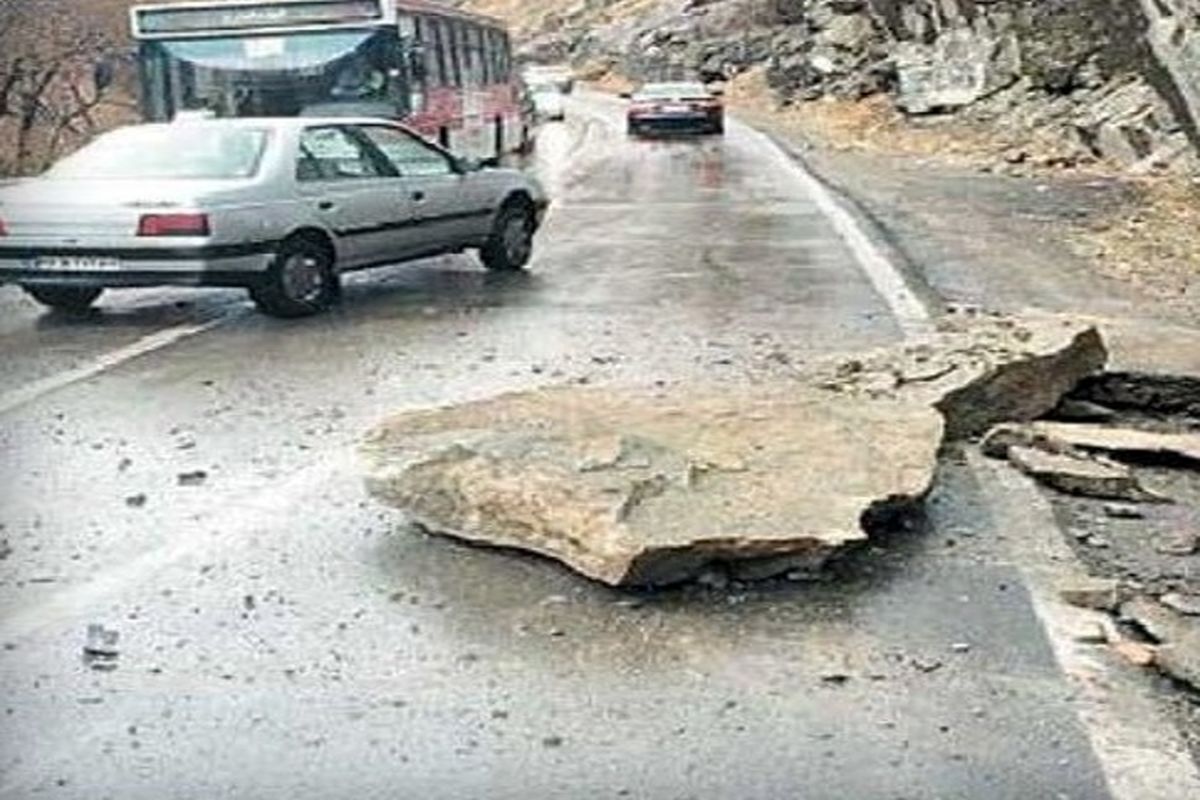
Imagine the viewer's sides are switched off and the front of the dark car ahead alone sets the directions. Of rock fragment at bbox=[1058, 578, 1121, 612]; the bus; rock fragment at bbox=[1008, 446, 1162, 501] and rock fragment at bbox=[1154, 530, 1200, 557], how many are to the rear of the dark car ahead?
4

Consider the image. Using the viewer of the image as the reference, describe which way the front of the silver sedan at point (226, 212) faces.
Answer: facing away from the viewer and to the right of the viewer

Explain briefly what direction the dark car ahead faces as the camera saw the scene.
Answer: facing away from the viewer

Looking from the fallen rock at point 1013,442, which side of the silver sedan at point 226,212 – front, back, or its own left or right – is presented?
right

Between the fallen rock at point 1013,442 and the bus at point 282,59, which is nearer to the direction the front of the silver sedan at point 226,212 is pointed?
the bus

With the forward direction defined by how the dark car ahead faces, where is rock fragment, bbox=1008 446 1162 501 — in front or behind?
behind

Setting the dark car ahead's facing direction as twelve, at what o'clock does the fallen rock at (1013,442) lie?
The fallen rock is roughly at 6 o'clock from the dark car ahead.

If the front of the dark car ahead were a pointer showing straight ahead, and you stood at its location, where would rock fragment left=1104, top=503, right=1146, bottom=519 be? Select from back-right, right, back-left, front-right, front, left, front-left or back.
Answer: back

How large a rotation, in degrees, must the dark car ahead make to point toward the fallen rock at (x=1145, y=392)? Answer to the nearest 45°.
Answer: approximately 180°

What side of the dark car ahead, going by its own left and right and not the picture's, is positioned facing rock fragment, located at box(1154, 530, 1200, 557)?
back

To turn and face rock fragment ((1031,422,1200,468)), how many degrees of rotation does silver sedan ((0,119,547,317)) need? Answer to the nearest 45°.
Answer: approximately 90° to its right

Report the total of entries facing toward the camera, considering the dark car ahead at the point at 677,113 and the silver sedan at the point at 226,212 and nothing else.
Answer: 0

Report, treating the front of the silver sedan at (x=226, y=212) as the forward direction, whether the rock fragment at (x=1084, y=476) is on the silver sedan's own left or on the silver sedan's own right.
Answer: on the silver sedan's own right

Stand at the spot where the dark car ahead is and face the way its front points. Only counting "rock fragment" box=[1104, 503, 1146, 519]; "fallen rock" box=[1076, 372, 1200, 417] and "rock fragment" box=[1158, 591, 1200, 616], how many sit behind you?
3

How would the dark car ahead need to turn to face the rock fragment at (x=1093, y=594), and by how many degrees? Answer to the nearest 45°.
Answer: approximately 180°

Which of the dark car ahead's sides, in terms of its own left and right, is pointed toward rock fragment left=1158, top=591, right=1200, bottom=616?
back

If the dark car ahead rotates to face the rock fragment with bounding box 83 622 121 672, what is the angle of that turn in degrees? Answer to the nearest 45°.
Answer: approximately 180°
